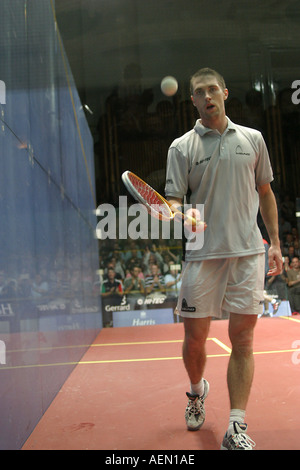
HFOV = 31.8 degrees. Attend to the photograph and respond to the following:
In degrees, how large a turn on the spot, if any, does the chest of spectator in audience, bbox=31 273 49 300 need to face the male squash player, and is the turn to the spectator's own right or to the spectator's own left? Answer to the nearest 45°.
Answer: approximately 45° to the spectator's own left

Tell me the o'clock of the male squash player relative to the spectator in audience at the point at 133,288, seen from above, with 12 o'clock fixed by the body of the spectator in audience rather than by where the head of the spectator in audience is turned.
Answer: The male squash player is roughly at 12 o'clock from the spectator in audience.

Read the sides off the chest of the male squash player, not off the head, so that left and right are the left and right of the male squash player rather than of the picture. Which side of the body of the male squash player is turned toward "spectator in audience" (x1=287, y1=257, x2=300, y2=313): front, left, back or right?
back

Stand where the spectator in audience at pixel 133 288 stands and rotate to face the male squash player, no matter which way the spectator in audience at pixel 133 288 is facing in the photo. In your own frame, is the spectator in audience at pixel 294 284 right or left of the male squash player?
left

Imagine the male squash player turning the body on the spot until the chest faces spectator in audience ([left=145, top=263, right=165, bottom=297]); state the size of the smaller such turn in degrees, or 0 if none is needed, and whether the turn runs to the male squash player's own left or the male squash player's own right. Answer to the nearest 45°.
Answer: approximately 180°

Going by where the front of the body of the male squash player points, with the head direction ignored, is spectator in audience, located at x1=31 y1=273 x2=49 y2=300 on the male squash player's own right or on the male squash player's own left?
on the male squash player's own right

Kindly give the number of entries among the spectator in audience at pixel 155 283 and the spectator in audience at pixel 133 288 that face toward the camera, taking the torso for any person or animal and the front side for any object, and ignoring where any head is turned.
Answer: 2

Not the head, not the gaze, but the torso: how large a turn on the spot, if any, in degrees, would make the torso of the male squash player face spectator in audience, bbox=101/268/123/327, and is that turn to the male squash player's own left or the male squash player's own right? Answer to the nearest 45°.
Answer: approximately 180°
